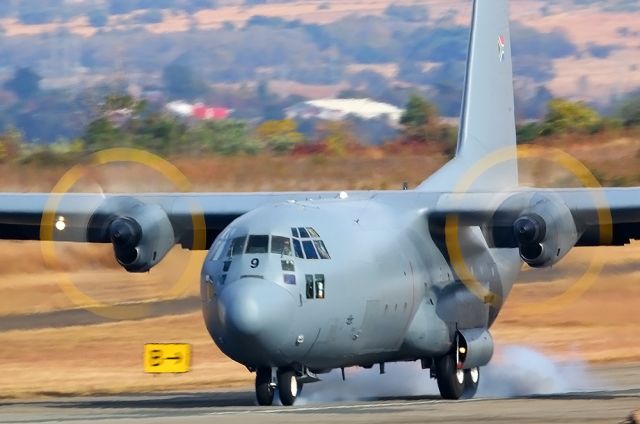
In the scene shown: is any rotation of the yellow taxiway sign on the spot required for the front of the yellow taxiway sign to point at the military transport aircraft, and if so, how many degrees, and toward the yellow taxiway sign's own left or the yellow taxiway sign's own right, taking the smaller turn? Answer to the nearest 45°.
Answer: approximately 45° to the yellow taxiway sign's own left

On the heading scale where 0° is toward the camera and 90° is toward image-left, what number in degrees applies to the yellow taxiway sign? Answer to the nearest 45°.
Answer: approximately 0°
